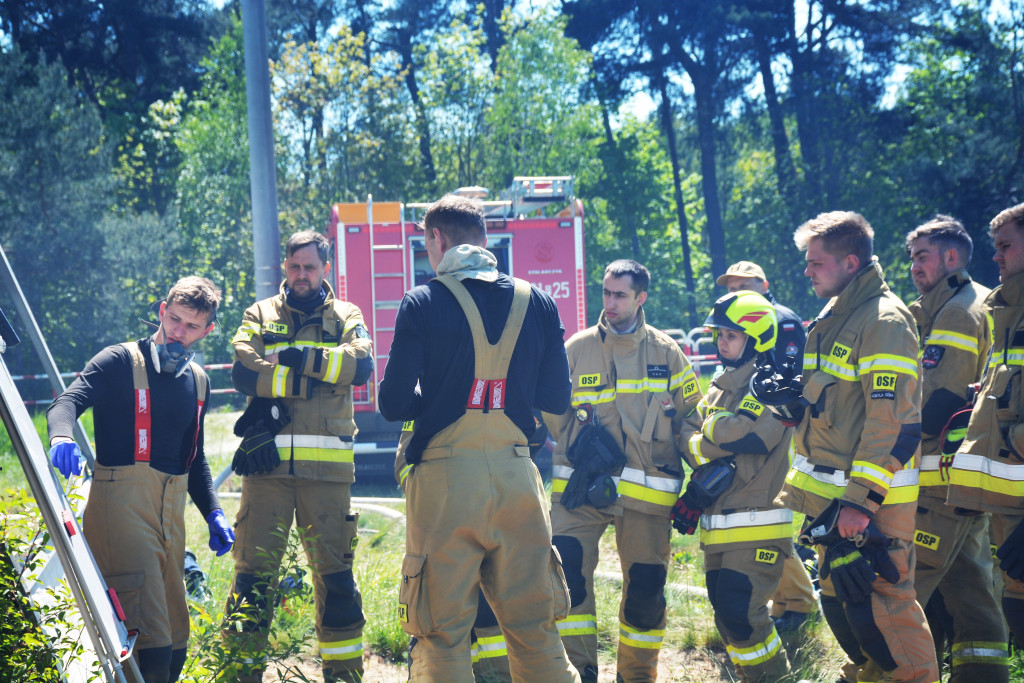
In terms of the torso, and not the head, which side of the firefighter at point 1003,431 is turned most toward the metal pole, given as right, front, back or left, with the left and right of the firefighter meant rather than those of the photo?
front

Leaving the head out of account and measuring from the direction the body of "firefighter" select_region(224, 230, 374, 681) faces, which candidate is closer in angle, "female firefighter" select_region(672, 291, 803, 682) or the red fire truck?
the female firefighter

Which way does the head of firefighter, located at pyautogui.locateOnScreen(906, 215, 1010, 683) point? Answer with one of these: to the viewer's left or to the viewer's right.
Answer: to the viewer's left

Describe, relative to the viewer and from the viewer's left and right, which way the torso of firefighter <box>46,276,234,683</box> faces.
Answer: facing the viewer and to the right of the viewer

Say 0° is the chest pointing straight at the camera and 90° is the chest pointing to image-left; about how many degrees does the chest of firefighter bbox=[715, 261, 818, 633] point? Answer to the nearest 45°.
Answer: approximately 45°

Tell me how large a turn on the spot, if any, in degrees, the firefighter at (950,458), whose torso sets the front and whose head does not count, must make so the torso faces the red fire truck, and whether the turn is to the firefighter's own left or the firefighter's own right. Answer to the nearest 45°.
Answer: approximately 45° to the firefighter's own right

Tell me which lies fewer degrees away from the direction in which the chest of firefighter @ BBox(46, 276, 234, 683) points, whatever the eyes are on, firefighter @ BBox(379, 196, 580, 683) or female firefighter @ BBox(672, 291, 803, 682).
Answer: the firefighter

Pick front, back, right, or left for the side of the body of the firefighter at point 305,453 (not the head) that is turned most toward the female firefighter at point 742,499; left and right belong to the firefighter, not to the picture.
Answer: left

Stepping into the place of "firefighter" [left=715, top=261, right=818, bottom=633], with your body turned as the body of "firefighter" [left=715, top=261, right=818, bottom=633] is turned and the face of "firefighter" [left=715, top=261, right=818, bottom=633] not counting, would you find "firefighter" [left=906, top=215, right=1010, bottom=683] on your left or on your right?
on your left

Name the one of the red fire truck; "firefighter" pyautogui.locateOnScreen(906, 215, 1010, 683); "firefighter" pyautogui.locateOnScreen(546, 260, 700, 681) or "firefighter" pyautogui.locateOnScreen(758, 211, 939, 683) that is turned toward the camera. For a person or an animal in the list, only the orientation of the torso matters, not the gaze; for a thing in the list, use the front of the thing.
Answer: "firefighter" pyautogui.locateOnScreen(546, 260, 700, 681)

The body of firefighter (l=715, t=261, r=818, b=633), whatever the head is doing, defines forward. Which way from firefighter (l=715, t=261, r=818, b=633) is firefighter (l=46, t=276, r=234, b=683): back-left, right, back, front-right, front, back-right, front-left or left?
front

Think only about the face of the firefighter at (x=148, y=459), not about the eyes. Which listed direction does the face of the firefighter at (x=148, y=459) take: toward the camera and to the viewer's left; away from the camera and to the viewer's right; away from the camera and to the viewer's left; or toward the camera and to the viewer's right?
toward the camera and to the viewer's left

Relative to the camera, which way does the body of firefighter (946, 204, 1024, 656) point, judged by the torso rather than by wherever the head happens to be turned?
to the viewer's left

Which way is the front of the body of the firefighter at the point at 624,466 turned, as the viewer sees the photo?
toward the camera
